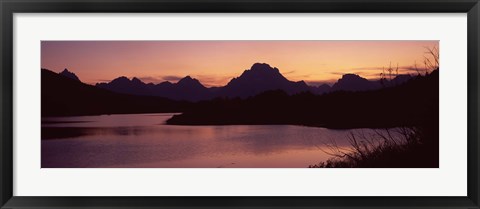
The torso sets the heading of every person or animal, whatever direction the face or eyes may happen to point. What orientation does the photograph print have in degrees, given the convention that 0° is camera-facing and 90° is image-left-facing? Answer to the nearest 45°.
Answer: approximately 0°
